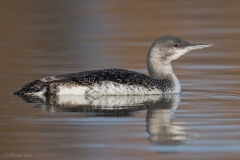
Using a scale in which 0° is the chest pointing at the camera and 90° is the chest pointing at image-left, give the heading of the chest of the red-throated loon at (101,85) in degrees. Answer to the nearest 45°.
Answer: approximately 270°
